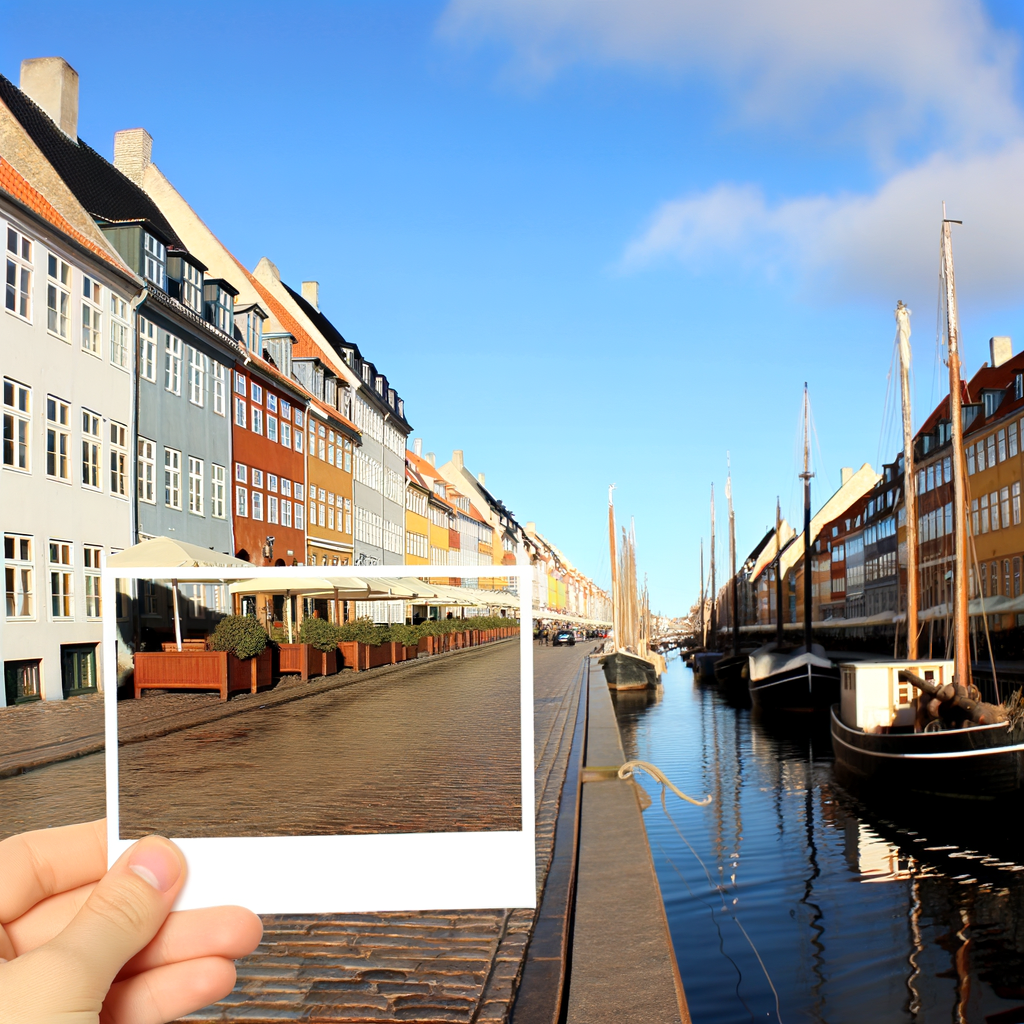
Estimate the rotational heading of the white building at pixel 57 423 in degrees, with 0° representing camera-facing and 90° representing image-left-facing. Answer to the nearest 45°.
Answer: approximately 315°

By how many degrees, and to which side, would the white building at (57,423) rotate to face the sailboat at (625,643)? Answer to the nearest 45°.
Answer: approximately 90° to its left

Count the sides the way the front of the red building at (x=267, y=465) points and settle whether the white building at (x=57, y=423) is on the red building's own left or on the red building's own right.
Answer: on the red building's own right

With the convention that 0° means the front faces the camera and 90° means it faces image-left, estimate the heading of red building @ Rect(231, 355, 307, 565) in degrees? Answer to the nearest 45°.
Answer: approximately 315°

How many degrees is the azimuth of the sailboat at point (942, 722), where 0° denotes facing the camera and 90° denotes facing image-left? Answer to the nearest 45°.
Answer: approximately 315°

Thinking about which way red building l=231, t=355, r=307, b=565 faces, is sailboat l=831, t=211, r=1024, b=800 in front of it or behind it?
in front
